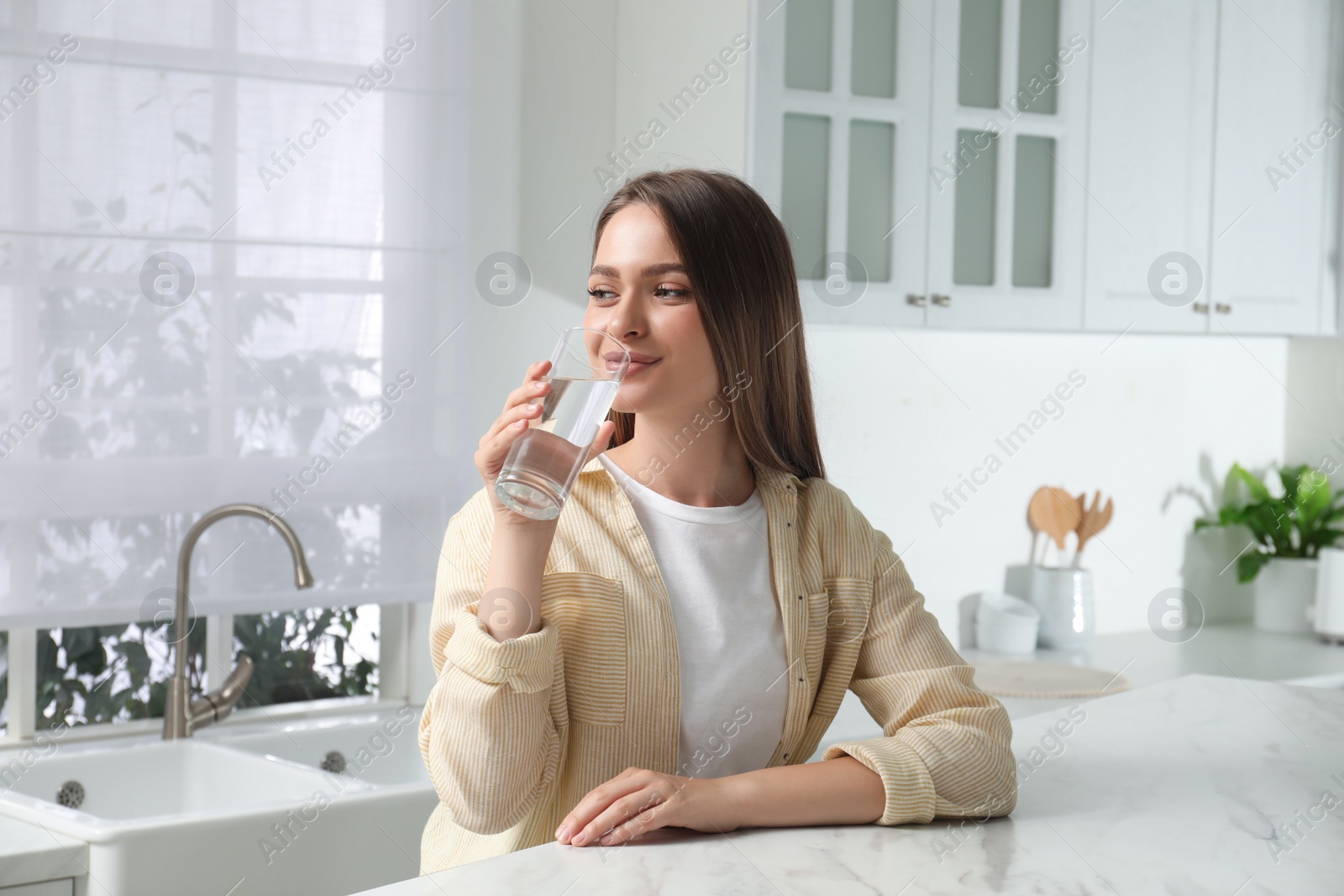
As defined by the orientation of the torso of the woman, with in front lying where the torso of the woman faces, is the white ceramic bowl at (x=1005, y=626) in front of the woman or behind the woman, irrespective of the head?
behind

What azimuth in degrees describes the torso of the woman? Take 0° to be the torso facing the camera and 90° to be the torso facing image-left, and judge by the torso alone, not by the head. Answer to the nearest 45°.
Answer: approximately 0°

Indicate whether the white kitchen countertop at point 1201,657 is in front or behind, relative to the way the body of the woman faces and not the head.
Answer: behind

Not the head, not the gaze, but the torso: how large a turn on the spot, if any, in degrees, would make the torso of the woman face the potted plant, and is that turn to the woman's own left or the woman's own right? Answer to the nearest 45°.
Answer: approximately 135° to the woman's own left

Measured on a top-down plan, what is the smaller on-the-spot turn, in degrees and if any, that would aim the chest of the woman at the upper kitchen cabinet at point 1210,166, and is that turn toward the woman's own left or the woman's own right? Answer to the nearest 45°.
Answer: approximately 135° to the woman's own left

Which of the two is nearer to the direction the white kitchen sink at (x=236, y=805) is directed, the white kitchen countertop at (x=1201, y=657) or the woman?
the woman

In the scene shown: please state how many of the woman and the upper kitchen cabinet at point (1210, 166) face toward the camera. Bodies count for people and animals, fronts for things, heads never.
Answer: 2

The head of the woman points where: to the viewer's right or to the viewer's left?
to the viewer's left
